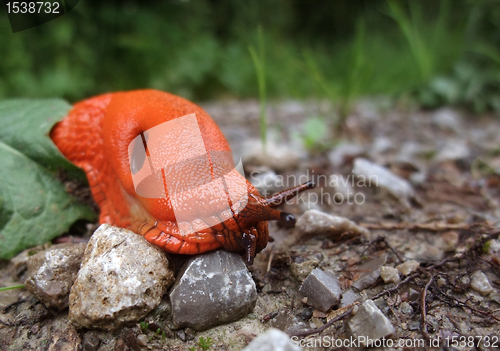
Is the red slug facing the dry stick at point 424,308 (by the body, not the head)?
yes

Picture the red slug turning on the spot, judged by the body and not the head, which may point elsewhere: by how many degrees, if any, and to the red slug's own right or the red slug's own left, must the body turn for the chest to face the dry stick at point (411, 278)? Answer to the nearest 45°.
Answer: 0° — it already faces it

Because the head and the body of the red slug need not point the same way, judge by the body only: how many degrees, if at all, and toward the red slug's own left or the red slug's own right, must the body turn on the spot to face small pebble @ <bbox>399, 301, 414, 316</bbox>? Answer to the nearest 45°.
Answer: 0° — it already faces it

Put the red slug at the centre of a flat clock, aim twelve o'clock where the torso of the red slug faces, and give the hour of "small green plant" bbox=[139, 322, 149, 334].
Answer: The small green plant is roughly at 2 o'clock from the red slug.

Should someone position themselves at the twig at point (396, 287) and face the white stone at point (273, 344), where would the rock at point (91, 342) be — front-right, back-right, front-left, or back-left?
front-right

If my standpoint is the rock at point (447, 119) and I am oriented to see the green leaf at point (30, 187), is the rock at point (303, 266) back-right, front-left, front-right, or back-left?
front-left

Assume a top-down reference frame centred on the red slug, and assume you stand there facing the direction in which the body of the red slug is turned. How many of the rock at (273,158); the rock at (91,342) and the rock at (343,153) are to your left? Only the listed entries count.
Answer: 2

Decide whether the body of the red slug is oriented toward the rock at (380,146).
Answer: no

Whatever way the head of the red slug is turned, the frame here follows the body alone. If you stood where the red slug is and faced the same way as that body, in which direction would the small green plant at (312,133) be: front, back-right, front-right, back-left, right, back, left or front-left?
left

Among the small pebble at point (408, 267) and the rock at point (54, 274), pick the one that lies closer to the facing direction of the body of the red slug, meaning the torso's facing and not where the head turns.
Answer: the small pebble

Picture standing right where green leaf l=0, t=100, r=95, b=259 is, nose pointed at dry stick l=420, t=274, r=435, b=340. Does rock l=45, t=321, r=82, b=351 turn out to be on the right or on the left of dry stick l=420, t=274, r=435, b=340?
right

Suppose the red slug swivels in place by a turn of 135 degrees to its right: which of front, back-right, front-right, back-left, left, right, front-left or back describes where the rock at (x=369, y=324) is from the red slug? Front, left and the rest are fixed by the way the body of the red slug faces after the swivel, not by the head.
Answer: back-left

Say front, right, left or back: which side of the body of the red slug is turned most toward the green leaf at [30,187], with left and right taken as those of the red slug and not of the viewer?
back

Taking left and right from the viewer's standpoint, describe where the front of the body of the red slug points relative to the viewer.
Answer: facing the viewer and to the right of the viewer

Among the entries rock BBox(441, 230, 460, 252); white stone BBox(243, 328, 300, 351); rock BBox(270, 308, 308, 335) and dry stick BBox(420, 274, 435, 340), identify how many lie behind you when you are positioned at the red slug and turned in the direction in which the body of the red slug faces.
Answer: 0
